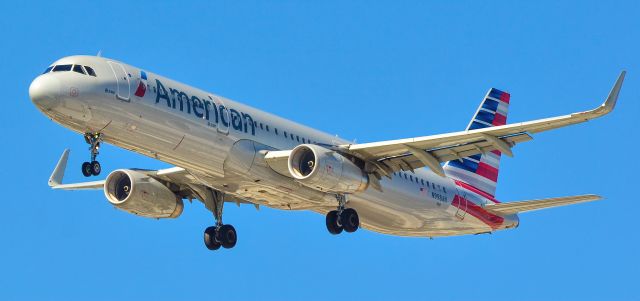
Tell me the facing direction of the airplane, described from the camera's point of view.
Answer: facing the viewer and to the left of the viewer
